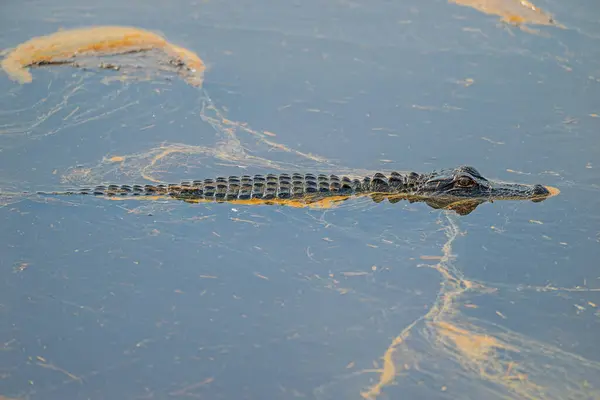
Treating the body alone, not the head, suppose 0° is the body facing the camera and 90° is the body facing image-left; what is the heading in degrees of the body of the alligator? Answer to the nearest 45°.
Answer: approximately 270°
